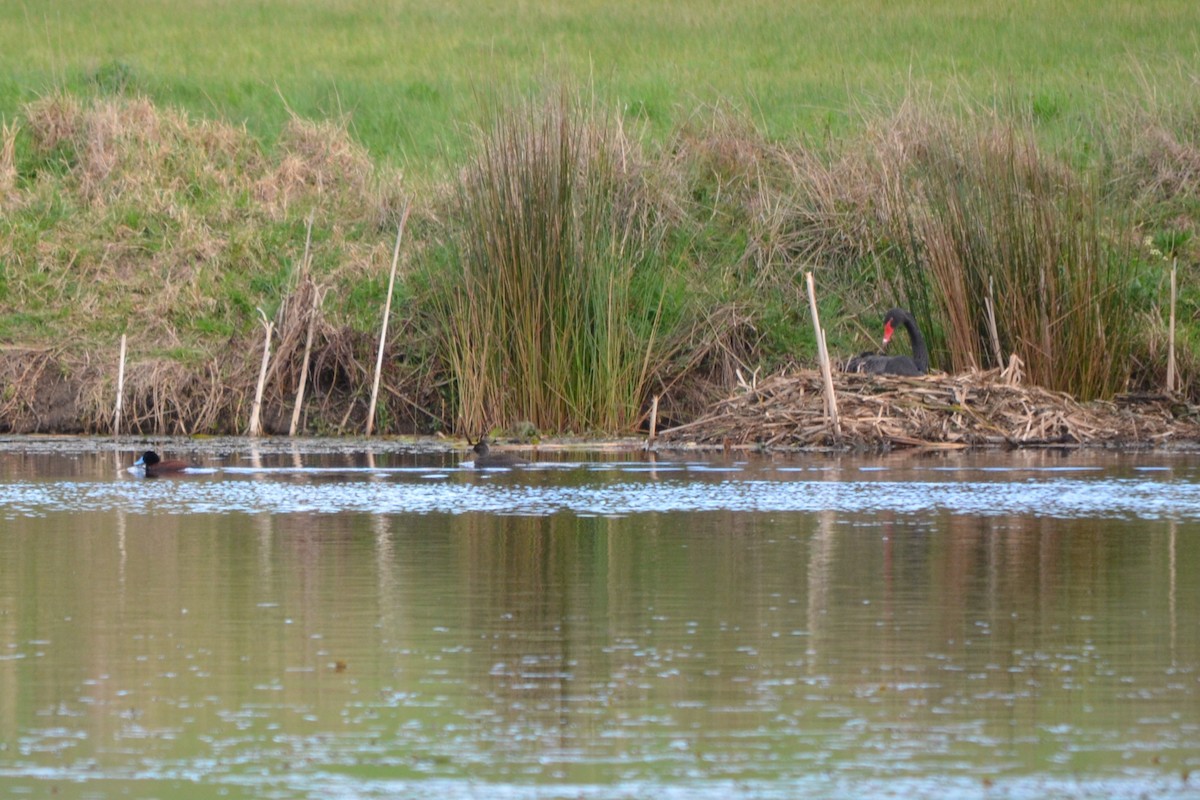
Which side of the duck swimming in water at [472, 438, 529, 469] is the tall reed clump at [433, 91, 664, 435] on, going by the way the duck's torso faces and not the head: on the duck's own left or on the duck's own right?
on the duck's own right

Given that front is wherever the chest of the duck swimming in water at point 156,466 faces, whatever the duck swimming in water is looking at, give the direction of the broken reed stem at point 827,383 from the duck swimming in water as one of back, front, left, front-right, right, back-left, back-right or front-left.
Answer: back

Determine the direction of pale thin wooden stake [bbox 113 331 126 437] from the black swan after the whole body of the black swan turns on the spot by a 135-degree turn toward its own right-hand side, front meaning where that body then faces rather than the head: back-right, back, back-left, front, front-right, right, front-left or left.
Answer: front-right

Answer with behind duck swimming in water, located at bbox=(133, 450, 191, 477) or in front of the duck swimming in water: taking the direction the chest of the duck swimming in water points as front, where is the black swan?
behind

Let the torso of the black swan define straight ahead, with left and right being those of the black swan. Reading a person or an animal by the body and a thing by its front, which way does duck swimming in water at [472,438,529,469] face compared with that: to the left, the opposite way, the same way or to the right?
the opposite way

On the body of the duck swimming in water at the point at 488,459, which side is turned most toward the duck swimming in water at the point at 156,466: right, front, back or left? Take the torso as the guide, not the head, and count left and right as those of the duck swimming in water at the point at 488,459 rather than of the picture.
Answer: front

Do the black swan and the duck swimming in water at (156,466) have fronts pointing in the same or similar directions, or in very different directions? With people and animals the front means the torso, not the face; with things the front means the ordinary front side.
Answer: very different directions

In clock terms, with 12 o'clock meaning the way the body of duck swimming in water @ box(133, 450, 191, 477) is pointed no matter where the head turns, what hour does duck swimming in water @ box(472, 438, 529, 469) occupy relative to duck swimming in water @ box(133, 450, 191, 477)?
duck swimming in water @ box(472, 438, 529, 469) is roughly at 6 o'clock from duck swimming in water @ box(133, 450, 191, 477).

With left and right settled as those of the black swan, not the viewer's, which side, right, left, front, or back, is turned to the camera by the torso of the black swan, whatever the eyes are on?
right

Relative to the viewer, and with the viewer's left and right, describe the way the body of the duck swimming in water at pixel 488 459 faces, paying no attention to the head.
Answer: facing to the left of the viewer

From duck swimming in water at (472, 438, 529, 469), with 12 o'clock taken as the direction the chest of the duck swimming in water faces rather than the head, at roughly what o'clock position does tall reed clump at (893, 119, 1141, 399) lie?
The tall reed clump is roughly at 5 o'clock from the duck swimming in water.

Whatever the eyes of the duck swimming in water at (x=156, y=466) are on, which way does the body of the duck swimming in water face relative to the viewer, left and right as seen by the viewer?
facing to the left of the viewer

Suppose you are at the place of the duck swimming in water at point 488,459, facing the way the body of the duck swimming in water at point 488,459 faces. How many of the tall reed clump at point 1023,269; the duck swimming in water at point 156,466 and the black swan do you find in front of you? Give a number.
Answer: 1
